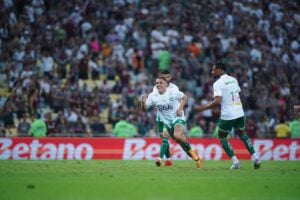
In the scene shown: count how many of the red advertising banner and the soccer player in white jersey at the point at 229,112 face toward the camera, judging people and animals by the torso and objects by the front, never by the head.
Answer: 1

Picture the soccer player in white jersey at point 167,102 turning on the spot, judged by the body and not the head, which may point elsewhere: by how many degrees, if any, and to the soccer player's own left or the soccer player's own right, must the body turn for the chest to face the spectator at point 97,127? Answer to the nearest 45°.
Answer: approximately 135° to the soccer player's own right

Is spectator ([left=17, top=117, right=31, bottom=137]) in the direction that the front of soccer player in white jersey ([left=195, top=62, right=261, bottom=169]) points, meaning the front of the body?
yes

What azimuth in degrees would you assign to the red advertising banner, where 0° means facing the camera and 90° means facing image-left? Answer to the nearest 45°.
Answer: approximately 0°

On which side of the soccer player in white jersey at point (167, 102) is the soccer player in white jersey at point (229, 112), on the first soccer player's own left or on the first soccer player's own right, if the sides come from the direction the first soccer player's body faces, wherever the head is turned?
on the first soccer player's own left

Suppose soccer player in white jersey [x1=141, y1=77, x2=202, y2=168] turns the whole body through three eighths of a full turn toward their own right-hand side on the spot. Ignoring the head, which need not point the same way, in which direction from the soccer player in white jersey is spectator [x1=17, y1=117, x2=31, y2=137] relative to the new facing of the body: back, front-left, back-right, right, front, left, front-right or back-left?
front-left

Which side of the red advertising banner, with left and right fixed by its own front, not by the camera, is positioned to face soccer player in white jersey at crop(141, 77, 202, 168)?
front

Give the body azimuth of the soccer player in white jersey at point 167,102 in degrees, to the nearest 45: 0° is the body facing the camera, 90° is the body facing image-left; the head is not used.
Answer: approximately 45°

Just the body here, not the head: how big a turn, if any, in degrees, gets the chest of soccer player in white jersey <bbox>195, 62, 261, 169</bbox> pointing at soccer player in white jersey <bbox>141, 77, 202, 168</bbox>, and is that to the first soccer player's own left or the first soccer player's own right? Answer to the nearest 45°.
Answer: approximately 45° to the first soccer player's own left

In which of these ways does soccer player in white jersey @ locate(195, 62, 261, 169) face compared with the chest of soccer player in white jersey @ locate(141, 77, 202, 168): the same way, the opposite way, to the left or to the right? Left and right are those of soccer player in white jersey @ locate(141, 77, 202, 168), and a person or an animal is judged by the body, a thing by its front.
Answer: to the right
